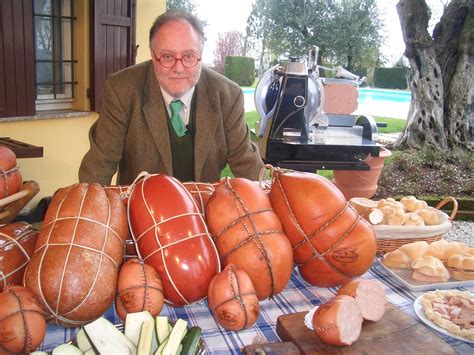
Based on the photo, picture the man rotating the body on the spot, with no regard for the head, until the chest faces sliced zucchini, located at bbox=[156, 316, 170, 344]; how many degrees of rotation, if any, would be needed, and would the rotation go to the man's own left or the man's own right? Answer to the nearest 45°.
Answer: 0° — they already face it

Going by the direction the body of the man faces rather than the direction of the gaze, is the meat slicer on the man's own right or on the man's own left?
on the man's own left

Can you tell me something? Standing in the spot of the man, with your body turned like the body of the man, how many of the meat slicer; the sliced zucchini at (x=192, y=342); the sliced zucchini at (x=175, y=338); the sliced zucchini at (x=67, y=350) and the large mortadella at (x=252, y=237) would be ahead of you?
4

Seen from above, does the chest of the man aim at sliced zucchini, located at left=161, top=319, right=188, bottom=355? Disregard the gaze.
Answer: yes

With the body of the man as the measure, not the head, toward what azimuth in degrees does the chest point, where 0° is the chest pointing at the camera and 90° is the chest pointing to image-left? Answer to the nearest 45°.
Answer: approximately 0°

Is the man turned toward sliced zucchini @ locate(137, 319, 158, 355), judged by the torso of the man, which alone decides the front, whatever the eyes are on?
yes

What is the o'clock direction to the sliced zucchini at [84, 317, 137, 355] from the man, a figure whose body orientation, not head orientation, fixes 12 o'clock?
The sliced zucchini is roughly at 12 o'clock from the man.

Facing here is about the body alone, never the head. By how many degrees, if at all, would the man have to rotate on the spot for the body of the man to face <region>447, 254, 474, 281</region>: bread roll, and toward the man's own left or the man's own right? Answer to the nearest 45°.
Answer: approximately 45° to the man's own left

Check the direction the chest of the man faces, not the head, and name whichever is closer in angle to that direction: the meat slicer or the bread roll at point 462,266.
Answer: the bread roll

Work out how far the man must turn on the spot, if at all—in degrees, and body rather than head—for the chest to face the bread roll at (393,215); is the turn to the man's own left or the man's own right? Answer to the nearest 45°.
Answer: approximately 45° to the man's own left
